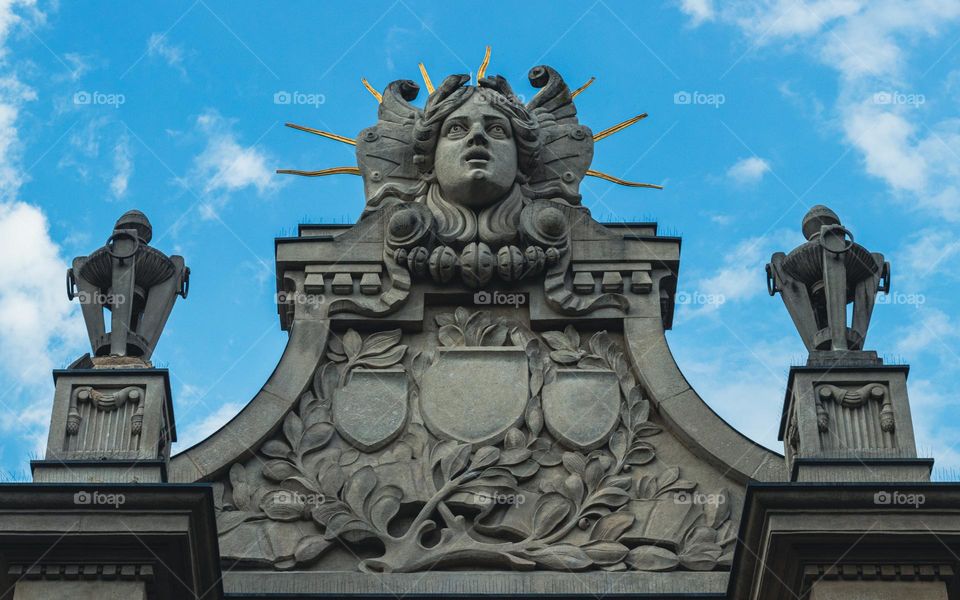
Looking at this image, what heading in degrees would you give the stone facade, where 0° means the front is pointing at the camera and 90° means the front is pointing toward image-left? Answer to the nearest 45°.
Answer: approximately 0°
